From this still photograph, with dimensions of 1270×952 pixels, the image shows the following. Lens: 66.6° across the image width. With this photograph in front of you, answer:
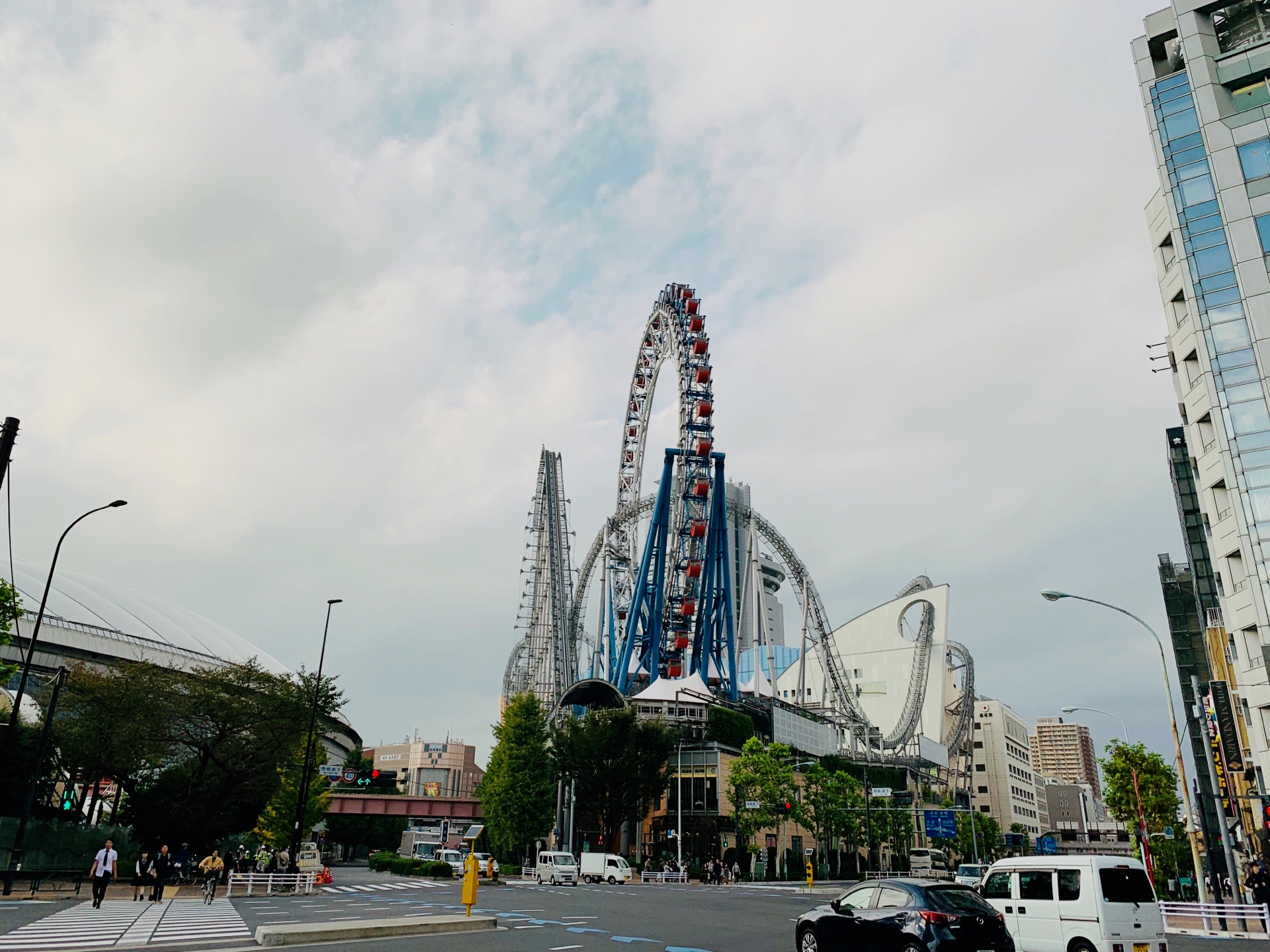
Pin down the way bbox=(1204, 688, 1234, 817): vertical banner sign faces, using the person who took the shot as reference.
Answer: facing the viewer and to the left of the viewer

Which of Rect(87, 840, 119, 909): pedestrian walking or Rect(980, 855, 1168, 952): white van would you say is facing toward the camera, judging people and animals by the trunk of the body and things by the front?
the pedestrian walking

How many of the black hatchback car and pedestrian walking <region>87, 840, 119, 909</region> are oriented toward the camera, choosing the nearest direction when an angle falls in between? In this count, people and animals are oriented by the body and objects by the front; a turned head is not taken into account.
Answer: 1

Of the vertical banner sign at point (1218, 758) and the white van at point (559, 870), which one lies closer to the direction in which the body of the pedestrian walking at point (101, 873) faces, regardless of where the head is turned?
the vertical banner sign

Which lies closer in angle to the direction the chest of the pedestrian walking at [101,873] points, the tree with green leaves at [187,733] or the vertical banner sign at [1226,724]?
the vertical banner sign

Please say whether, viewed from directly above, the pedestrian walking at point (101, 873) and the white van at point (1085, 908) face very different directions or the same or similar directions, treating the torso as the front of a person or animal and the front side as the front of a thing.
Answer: very different directions

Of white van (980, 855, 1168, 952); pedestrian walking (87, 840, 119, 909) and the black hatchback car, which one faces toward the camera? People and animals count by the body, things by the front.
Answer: the pedestrian walking

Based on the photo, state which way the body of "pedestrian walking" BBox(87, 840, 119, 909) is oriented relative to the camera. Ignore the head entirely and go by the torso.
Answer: toward the camera

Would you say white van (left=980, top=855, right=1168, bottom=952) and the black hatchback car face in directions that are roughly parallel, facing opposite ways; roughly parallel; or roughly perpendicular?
roughly parallel

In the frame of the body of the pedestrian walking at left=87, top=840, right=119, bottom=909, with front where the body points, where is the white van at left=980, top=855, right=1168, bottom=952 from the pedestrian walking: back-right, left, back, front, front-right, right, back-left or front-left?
front-left

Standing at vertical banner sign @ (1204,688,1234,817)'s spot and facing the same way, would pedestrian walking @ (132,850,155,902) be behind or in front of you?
in front

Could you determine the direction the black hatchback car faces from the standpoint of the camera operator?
facing away from the viewer and to the left of the viewer

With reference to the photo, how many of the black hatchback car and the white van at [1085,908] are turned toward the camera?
0

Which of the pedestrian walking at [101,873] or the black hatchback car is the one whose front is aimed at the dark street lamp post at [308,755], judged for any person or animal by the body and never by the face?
the black hatchback car

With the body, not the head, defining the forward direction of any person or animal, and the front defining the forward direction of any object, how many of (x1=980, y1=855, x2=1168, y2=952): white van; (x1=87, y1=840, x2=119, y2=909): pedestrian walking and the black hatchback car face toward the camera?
1

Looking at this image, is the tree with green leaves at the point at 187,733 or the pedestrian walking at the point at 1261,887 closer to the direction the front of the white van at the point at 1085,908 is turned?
the tree with green leaves
